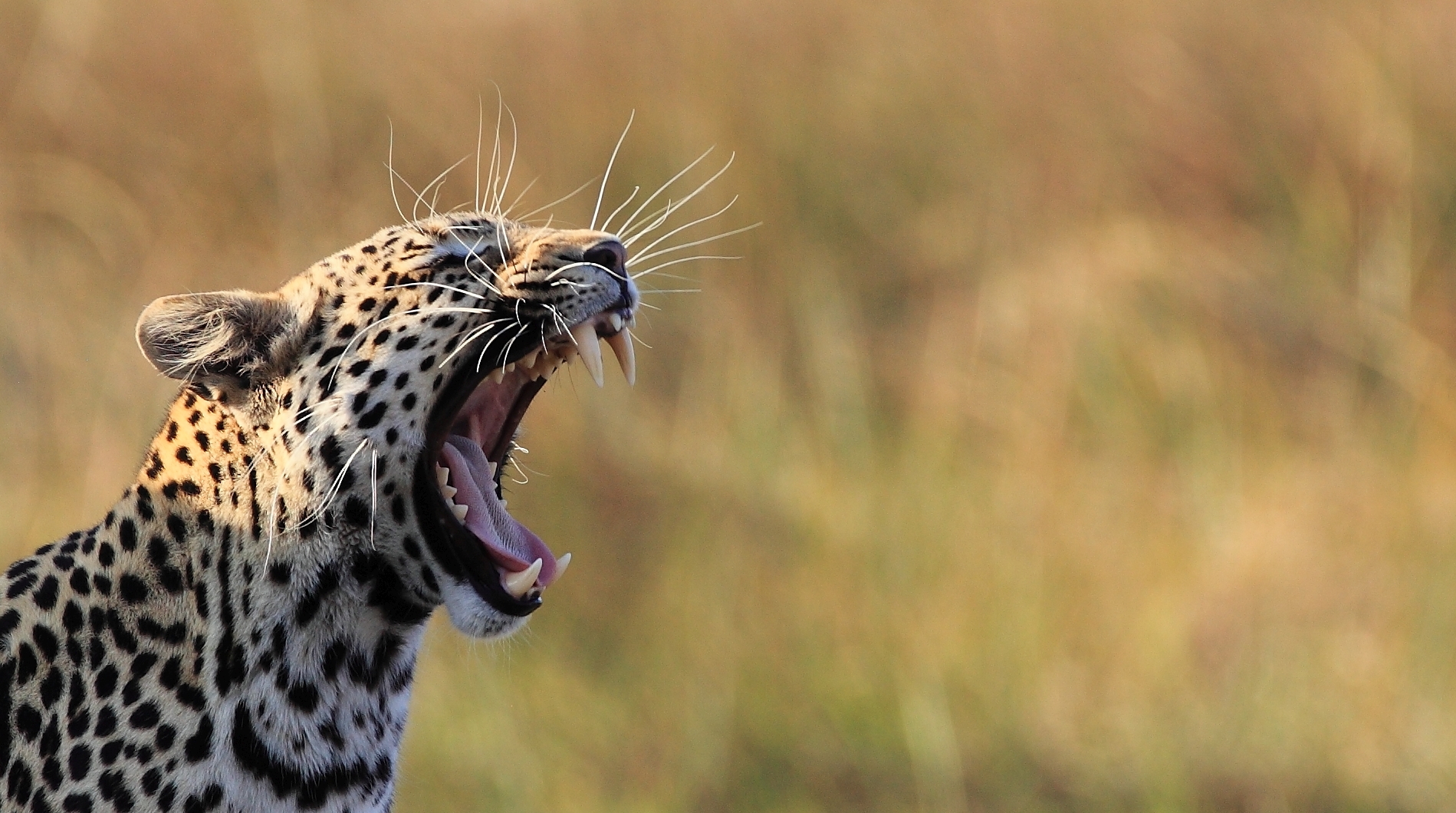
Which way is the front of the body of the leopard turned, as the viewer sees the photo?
to the viewer's right
